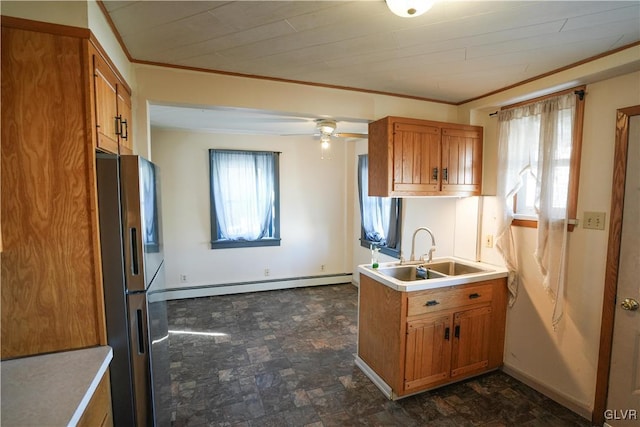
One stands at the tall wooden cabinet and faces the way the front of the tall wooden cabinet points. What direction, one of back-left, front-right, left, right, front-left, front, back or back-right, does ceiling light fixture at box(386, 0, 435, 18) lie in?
front-right

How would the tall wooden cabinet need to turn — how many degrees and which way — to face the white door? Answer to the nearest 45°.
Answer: approximately 45° to its right

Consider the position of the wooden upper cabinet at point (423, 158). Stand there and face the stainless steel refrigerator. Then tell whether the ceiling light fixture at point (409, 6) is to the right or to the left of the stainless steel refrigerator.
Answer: left

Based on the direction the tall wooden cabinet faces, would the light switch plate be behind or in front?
in front

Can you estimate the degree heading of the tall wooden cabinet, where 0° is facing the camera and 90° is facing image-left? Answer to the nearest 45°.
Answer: approximately 270°

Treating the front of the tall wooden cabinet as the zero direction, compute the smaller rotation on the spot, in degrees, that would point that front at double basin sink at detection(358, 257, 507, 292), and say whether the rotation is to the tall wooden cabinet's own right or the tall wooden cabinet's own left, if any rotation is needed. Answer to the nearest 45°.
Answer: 0° — it already faces it

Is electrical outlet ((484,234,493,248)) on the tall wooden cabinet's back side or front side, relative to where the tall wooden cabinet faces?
on the front side

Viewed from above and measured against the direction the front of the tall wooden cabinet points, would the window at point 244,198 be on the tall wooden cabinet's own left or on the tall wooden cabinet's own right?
on the tall wooden cabinet's own left

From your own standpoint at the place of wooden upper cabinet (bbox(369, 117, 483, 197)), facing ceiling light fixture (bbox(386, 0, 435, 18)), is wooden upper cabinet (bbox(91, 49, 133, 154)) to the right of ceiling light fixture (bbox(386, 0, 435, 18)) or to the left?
right

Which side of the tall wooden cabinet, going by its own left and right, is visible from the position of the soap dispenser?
front
